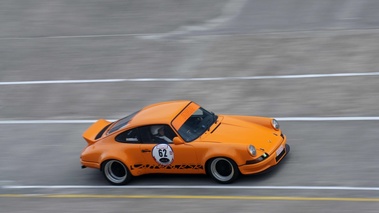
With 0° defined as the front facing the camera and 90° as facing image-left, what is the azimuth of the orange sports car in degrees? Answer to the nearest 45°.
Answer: approximately 315°

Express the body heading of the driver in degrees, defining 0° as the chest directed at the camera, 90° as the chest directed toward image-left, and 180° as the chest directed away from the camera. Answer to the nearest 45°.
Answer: approximately 270°
